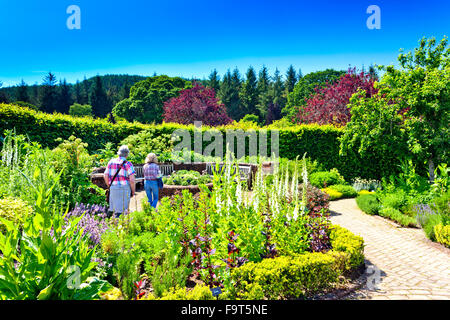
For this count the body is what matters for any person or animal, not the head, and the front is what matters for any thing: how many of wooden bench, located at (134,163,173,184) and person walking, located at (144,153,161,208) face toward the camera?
1

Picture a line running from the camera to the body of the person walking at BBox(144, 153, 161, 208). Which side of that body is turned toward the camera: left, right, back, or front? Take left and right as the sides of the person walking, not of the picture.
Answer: back

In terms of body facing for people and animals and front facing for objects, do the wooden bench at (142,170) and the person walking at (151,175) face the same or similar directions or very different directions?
very different directions

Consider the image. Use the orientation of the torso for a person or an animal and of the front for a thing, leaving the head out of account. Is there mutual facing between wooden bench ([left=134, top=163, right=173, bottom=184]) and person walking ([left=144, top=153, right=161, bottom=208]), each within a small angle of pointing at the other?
yes

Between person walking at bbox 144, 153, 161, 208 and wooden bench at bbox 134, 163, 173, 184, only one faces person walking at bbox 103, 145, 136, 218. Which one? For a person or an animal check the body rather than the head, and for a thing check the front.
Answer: the wooden bench

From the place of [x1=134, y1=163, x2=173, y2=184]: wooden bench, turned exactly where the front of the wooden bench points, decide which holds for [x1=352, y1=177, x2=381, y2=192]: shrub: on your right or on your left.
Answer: on your left

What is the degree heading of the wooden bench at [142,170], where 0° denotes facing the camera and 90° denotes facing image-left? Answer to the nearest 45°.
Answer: approximately 0°

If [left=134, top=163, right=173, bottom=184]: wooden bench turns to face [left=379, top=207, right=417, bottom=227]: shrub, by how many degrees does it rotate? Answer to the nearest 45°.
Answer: approximately 45° to its left

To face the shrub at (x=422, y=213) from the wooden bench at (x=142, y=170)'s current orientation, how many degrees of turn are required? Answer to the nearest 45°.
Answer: approximately 45° to its left

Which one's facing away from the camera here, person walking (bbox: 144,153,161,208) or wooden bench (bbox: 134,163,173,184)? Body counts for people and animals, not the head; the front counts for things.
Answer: the person walking
